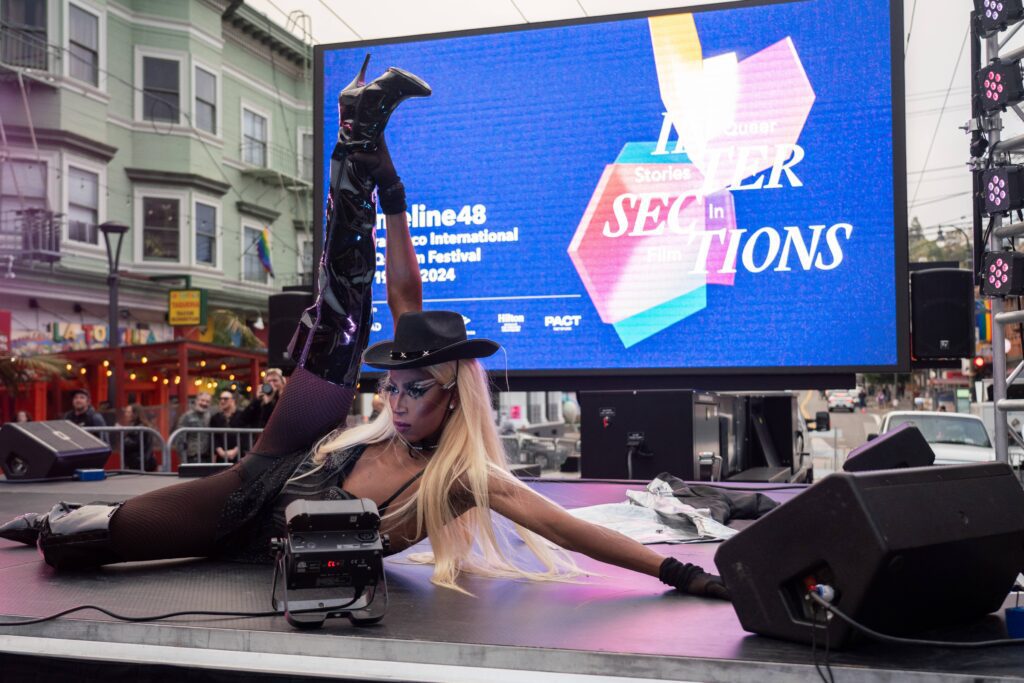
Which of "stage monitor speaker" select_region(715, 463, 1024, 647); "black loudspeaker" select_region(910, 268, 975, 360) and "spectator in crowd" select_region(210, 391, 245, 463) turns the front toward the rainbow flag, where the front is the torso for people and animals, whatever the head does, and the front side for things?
the stage monitor speaker

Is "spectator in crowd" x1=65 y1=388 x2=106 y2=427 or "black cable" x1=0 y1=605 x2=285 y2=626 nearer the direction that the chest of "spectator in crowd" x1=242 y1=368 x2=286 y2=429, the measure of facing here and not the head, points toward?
the black cable

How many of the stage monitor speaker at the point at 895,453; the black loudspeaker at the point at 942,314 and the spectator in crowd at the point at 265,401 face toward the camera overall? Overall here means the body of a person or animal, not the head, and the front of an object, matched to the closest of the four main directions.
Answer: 2

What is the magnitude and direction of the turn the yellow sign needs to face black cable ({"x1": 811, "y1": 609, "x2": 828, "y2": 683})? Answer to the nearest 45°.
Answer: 0° — it already faces it

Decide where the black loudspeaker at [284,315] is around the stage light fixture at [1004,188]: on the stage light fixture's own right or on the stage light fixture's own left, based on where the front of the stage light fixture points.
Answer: on the stage light fixture's own right

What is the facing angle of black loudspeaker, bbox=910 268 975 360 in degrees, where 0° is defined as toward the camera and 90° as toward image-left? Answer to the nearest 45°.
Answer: approximately 0°

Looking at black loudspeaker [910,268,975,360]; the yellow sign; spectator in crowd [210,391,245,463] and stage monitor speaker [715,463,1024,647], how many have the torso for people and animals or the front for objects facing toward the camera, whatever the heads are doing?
3

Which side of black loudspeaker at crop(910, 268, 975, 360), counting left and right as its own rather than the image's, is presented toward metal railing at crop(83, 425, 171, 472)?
right

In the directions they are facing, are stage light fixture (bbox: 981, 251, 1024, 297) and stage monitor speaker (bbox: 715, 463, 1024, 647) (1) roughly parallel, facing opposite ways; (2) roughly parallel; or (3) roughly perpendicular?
roughly perpendicular

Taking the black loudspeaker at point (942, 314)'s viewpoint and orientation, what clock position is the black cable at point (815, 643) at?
The black cable is roughly at 12 o'clock from the black loudspeaker.

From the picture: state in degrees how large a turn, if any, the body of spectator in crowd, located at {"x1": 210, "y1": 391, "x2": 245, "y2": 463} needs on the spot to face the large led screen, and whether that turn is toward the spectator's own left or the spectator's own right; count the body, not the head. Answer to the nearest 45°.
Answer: approximately 45° to the spectator's own left

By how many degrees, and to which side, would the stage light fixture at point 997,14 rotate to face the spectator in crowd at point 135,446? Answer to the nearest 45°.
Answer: approximately 45° to its right
